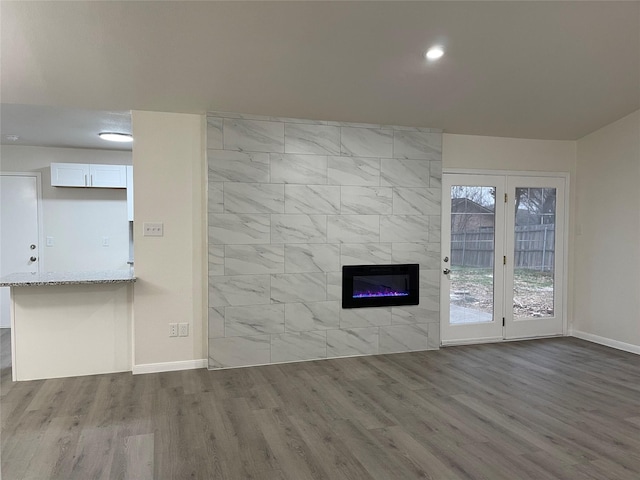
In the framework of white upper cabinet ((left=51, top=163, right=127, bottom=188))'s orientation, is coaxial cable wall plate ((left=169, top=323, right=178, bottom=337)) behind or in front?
in front

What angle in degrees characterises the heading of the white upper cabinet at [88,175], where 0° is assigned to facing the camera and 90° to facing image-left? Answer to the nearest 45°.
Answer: approximately 0°

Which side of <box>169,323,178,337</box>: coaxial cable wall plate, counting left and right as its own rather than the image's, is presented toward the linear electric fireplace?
left

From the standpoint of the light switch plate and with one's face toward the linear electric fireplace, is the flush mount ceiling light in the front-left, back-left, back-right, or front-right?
back-left

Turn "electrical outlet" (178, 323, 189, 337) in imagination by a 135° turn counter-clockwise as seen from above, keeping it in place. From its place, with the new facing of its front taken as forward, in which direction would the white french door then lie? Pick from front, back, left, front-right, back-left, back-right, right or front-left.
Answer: front-right

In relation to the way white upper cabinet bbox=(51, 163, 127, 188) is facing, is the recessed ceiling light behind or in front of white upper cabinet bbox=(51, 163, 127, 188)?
in front

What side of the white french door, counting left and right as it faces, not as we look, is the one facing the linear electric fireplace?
right
